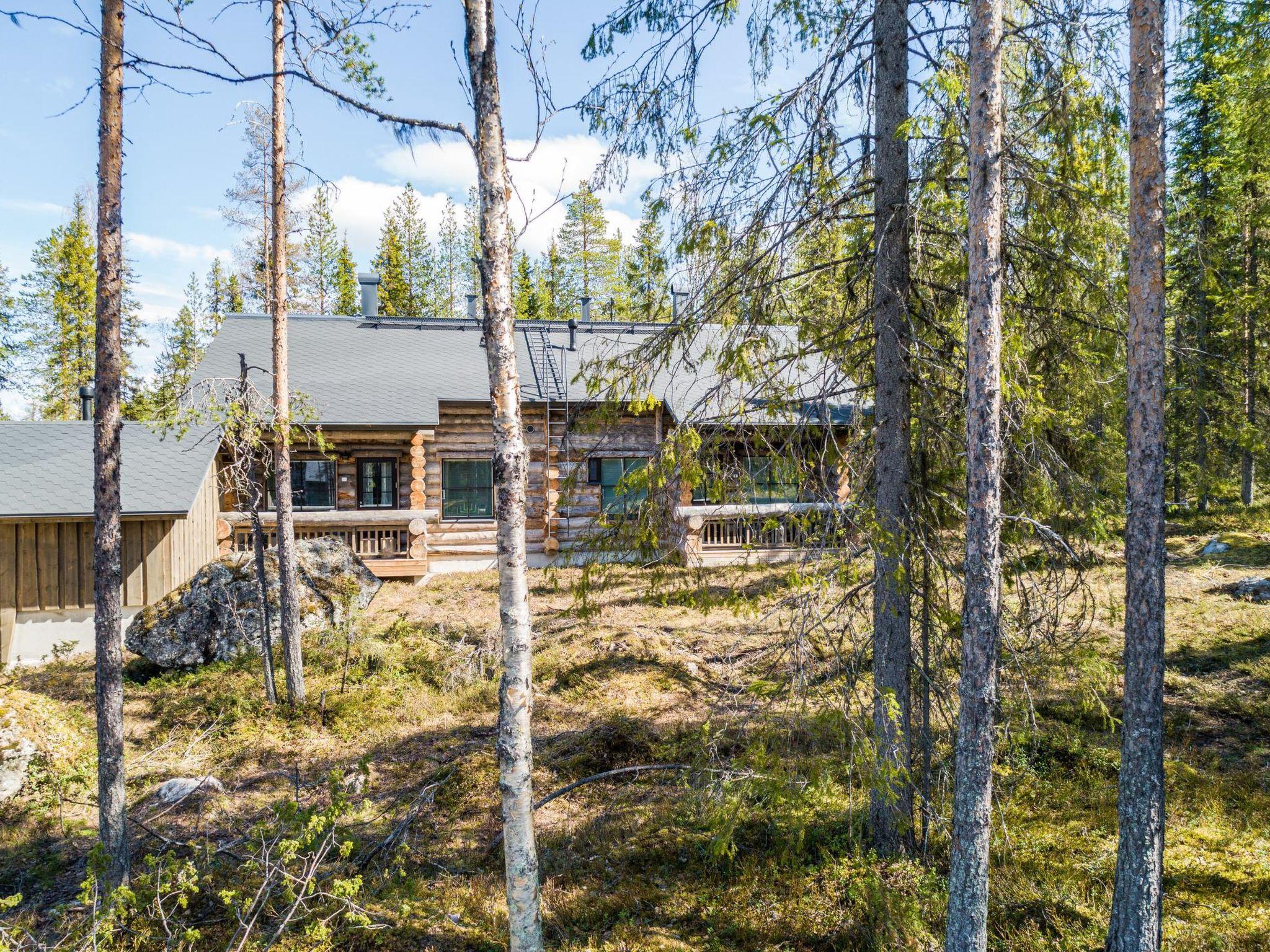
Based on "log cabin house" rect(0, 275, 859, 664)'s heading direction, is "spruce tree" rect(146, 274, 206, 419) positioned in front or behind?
behind

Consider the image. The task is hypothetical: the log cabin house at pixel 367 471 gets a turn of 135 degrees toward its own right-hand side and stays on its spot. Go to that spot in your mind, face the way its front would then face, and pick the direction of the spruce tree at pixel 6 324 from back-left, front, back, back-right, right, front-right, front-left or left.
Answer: front

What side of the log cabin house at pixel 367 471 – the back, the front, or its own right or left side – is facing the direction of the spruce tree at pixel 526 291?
back

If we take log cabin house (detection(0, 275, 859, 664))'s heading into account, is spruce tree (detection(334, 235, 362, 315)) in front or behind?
behind

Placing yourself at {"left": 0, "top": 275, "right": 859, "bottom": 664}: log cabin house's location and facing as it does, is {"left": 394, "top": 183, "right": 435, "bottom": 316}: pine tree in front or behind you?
behind

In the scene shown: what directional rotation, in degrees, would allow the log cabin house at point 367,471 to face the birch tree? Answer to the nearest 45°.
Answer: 0° — it already faces it

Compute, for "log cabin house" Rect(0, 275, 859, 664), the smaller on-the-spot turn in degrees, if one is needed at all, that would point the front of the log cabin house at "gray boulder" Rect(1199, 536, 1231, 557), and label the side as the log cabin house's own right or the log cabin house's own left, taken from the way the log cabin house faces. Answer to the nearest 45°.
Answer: approximately 90° to the log cabin house's own left

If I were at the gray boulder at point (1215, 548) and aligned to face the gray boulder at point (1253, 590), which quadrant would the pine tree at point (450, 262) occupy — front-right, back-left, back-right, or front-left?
back-right

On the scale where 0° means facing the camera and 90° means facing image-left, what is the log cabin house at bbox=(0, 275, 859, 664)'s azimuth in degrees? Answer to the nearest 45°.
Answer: approximately 0°

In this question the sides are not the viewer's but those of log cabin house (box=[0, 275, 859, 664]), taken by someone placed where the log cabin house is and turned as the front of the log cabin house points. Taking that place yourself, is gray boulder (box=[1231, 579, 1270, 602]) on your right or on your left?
on your left
